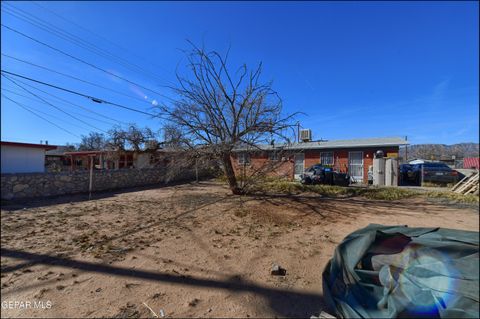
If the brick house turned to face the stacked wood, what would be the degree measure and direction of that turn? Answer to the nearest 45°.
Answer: approximately 45° to its left

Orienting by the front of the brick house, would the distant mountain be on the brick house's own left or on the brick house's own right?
on the brick house's own left

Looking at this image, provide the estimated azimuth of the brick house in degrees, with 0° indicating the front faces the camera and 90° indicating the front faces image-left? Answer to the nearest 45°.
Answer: approximately 45°
